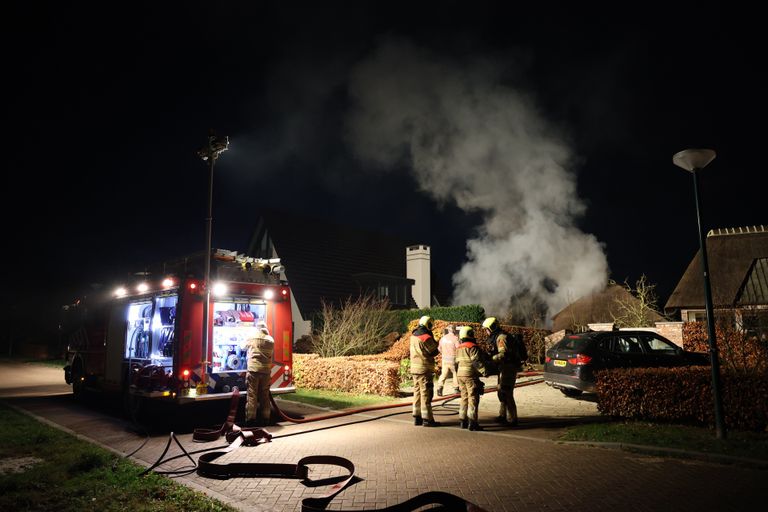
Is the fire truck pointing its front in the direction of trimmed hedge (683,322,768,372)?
no

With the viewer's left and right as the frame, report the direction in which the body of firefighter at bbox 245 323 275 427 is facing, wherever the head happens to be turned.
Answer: facing away from the viewer

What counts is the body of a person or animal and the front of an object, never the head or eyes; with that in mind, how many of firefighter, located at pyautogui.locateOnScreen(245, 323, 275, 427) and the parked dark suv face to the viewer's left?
0

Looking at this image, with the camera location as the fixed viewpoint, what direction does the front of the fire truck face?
facing away from the viewer and to the left of the viewer

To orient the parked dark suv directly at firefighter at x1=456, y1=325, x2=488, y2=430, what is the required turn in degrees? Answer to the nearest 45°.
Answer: approximately 180°

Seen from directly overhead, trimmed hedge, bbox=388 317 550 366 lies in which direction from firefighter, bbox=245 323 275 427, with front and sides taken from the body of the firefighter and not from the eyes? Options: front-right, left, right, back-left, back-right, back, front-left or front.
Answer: front-right

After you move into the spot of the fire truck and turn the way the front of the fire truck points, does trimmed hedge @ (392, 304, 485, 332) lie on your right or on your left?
on your right

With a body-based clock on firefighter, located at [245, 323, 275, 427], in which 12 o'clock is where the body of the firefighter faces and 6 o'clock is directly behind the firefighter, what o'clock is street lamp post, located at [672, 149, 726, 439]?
The street lamp post is roughly at 4 o'clock from the firefighter.

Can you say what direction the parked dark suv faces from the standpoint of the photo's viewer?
facing away from the viewer and to the right of the viewer
